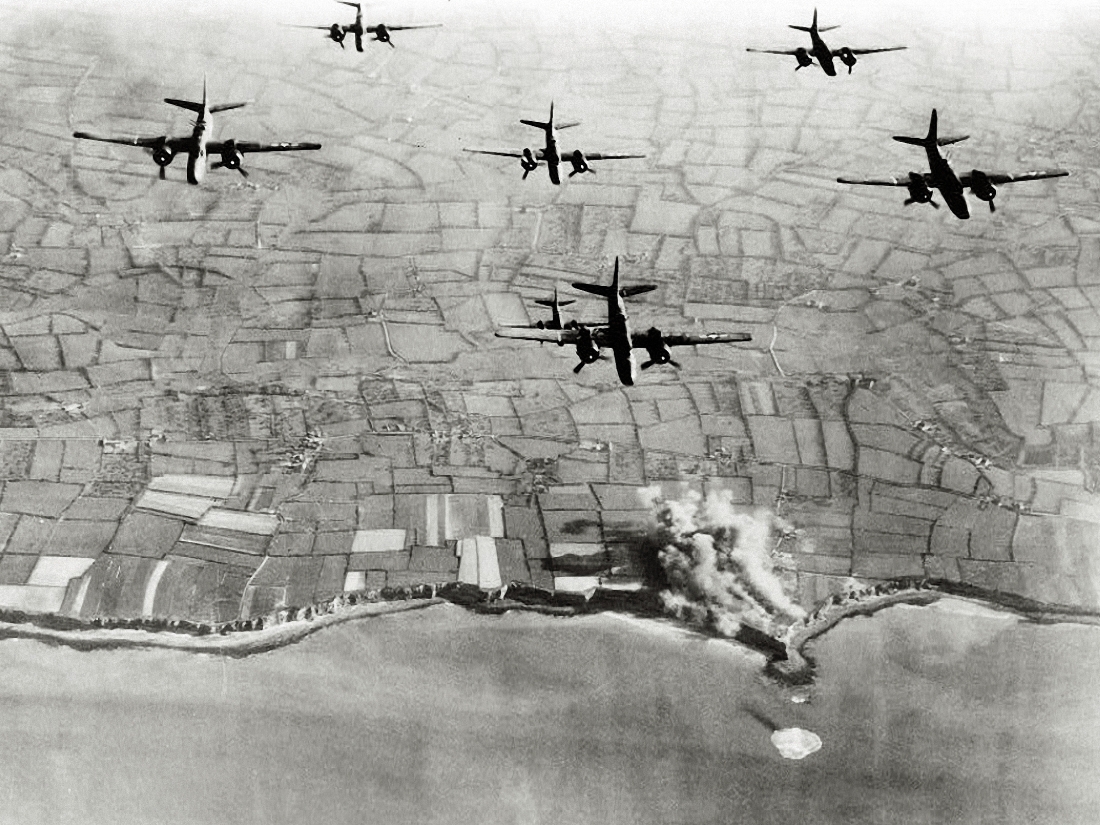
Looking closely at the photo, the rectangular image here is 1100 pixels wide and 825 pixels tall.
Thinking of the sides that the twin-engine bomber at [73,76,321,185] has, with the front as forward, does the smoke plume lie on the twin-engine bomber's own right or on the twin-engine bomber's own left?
on the twin-engine bomber's own left

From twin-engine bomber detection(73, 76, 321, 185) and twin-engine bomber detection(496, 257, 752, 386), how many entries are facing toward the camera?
2

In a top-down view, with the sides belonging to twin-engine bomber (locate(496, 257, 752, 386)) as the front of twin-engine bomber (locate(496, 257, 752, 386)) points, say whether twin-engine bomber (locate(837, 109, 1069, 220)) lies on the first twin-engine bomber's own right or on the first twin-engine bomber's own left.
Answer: on the first twin-engine bomber's own left

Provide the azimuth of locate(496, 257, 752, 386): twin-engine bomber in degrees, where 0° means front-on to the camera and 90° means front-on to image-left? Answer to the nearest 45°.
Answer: approximately 0°

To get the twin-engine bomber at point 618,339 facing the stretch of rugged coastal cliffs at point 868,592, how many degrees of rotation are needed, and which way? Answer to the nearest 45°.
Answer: approximately 90° to its left

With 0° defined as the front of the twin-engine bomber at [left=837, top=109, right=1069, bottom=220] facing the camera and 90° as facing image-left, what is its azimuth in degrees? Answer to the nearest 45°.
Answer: approximately 0°

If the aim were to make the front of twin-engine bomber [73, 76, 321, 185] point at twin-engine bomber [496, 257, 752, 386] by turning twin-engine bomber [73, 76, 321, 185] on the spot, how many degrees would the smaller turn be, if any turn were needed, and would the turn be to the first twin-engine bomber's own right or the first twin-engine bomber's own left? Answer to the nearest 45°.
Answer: approximately 45° to the first twin-engine bomber's own left
